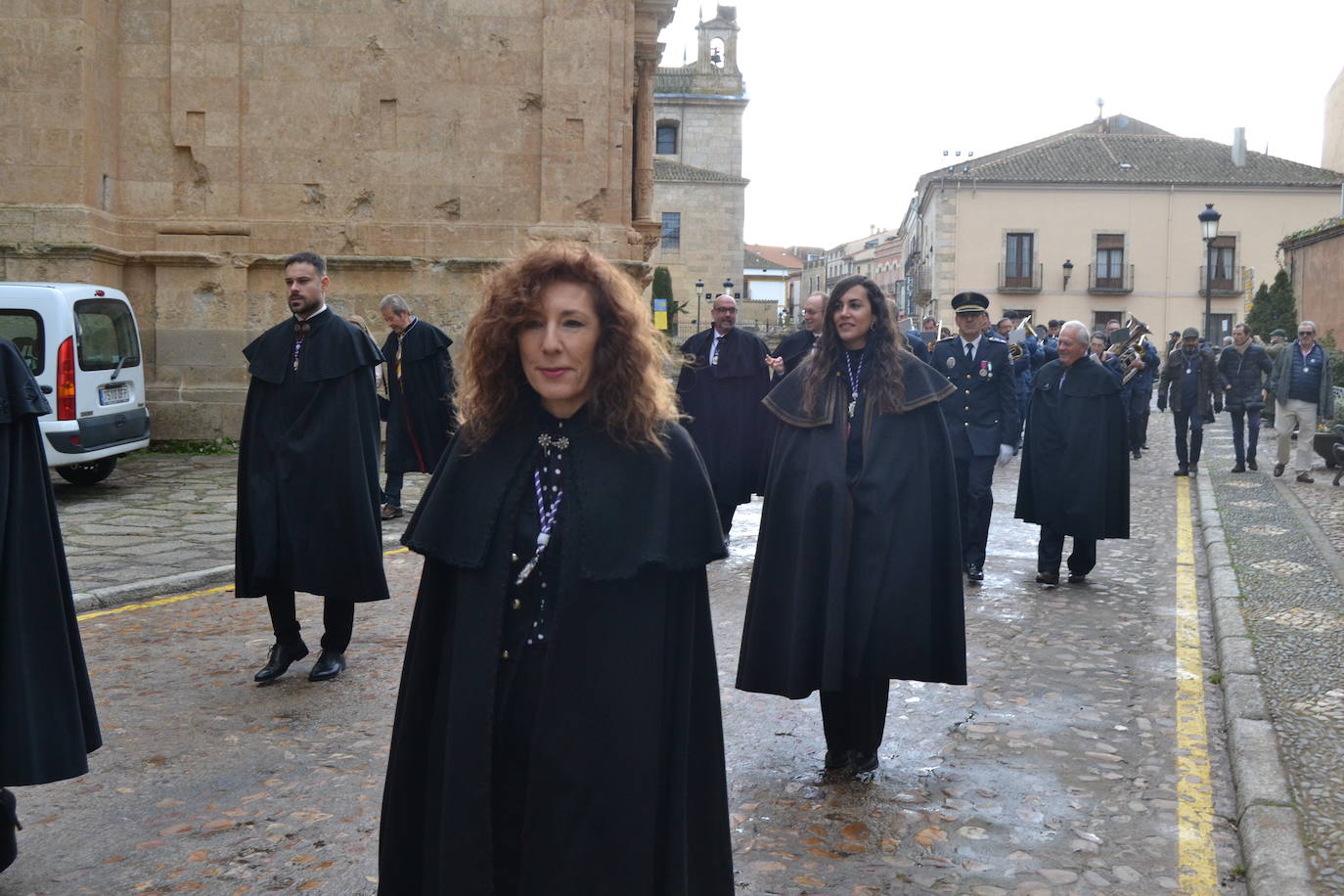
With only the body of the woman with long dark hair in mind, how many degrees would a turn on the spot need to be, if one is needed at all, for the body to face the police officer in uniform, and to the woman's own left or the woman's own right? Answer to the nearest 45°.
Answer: approximately 180°

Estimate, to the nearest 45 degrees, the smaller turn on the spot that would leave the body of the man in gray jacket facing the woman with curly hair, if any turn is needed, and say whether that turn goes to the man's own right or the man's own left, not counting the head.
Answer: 0° — they already face them

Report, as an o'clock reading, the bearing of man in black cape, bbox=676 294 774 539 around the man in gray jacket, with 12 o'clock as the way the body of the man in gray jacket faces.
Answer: The man in black cape is roughly at 1 o'clock from the man in gray jacket.

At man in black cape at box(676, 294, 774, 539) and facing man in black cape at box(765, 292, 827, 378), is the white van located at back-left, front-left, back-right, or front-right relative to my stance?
back-left

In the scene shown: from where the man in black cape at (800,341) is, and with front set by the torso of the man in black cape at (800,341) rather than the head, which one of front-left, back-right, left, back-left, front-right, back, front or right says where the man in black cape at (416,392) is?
front-right

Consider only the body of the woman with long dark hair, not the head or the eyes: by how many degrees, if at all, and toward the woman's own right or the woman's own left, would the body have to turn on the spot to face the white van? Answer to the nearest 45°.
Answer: approximately 135° to the woman's own right

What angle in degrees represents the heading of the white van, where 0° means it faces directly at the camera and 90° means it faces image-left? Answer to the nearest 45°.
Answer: approximately 135°

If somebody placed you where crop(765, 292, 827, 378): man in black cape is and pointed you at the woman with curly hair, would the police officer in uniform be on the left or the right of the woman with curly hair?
left

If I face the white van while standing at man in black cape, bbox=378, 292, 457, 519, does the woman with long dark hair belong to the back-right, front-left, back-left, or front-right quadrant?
back-left

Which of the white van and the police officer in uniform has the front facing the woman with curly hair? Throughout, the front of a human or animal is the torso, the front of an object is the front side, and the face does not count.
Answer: the police officer in uniform

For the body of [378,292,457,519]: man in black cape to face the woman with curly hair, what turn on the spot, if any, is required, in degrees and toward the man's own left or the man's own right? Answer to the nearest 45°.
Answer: approximately 45° to the man's own left

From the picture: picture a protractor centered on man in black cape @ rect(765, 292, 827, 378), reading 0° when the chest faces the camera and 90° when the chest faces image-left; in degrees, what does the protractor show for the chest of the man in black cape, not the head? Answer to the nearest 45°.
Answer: approximately 45°

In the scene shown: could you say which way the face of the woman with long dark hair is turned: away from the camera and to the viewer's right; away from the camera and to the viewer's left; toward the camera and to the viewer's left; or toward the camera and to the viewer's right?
toward the camera and to the viewer's left

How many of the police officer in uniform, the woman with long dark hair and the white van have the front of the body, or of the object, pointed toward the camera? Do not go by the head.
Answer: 2
